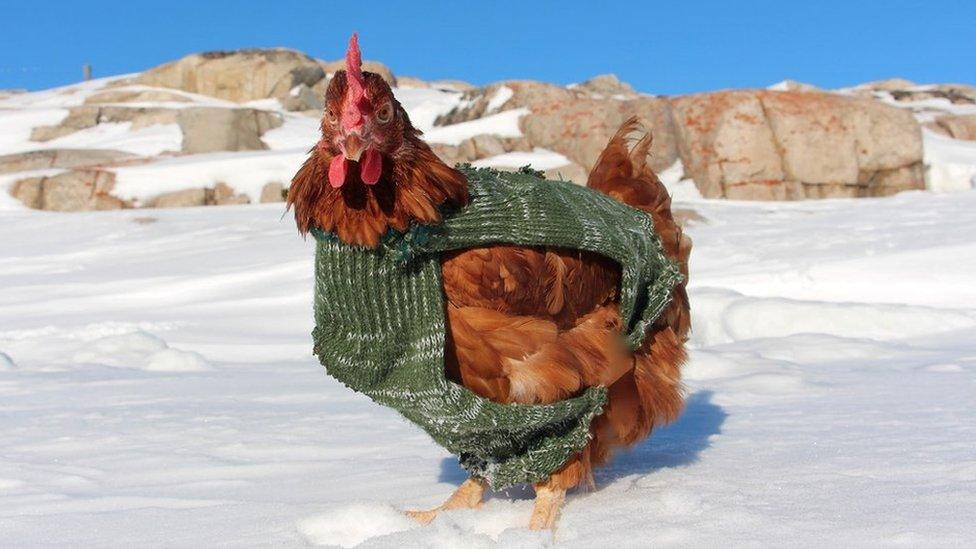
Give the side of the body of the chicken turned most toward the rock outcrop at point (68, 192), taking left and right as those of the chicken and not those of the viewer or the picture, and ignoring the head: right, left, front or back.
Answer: right

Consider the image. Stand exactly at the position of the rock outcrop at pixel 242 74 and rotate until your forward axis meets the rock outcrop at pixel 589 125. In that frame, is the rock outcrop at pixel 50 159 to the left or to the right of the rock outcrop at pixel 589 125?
right

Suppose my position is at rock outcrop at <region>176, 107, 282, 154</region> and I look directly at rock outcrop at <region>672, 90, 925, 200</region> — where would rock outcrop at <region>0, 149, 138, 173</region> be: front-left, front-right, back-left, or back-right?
back-right

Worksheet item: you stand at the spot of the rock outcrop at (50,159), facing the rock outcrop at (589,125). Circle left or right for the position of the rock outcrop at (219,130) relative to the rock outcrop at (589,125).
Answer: left

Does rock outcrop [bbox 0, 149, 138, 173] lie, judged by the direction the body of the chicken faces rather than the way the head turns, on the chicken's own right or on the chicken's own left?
on the chicken's own right

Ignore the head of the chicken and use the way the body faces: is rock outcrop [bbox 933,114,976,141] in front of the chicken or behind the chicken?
behind

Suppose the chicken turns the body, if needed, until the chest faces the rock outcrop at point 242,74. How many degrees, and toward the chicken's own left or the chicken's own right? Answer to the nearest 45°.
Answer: approximately 135° to the chicken's own right

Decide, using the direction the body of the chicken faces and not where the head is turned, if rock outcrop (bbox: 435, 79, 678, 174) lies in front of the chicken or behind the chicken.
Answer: behind

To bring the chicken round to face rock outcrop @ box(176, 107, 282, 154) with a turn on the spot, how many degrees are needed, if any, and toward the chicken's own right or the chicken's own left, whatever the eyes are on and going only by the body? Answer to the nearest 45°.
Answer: approximately 135° to the chicken's own right

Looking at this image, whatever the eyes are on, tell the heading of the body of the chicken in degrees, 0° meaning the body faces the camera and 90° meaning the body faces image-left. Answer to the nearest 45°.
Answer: approximately 45°

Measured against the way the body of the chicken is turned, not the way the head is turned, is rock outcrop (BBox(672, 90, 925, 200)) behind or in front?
behind
